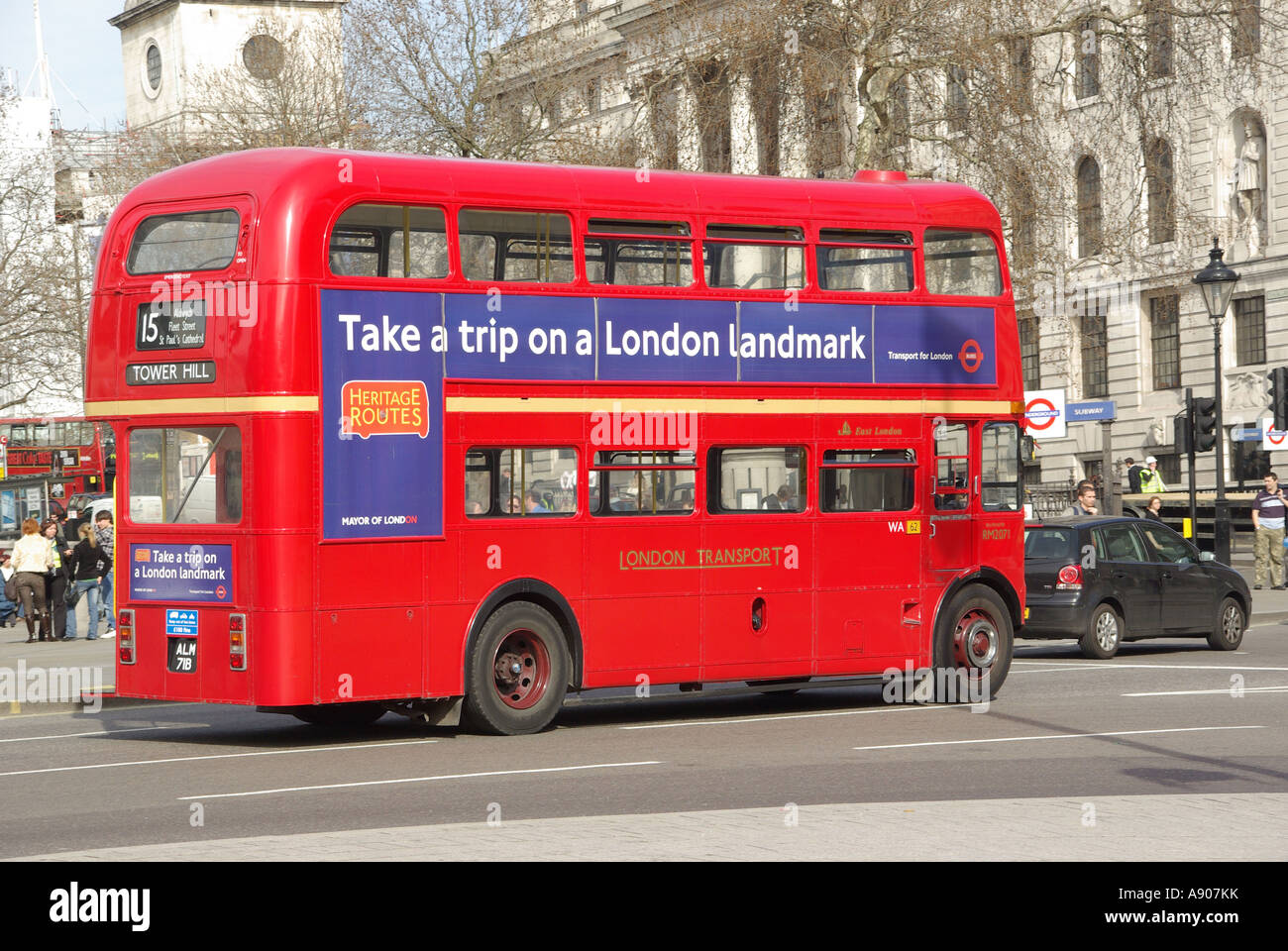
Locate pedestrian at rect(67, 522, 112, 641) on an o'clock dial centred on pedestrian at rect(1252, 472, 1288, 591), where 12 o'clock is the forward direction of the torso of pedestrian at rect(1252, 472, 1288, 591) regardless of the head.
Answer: pedestrian at rect(67, 522, 112, 641) is roughly at 2 o'clock from pedestrian at rect(1252, 472, 1288, 591).

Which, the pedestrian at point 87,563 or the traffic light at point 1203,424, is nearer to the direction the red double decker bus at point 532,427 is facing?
the traffic light

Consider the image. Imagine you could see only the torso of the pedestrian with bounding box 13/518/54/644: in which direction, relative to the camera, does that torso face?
away from the camera

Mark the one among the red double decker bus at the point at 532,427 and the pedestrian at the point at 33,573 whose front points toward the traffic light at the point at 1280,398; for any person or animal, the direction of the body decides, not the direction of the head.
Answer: the red double decker bus

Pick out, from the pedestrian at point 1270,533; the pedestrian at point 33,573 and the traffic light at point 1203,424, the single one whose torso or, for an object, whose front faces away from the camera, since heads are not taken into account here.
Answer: the pedestrian at point 33,573

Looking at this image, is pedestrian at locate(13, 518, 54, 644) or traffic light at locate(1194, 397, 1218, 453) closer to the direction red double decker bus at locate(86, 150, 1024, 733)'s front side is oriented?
the traffic light

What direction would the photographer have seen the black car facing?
facing away from the viewer and to the right of the viewer

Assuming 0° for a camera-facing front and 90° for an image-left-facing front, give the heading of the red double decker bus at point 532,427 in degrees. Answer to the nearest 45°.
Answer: approximately 225°
